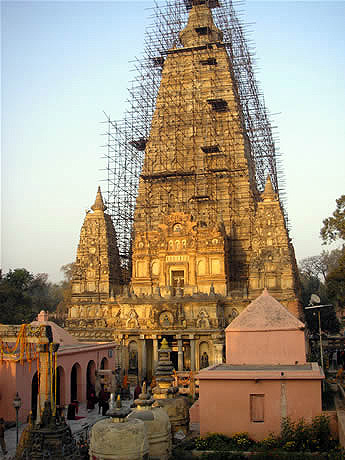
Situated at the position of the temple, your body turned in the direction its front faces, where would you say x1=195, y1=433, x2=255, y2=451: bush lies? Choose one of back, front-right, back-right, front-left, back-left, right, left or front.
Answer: front

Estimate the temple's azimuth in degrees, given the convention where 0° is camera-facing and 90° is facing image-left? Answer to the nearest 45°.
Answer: approximately 0°

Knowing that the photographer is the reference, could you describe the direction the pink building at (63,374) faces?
facing the viewer and to the right of the viewer

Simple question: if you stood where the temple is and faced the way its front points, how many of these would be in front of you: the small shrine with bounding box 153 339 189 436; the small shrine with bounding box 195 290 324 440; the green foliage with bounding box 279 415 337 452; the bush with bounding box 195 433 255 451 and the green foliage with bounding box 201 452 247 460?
5

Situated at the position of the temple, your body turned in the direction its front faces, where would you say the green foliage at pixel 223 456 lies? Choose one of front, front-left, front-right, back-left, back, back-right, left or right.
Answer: front

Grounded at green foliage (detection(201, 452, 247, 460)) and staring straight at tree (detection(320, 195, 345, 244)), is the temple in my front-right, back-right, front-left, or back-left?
front-left

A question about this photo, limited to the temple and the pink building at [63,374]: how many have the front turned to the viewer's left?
0

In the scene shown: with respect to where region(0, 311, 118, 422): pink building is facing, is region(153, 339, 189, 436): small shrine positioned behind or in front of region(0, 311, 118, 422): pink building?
in front

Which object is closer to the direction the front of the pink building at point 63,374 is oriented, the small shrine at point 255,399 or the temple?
the small shrine

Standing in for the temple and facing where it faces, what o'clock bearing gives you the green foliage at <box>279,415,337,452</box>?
The green foliage is roughly at 12 o'clock from the temple.

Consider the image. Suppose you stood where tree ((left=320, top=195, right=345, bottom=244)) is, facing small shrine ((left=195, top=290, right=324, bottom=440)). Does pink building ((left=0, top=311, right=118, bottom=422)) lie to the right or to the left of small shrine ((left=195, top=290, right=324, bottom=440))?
right

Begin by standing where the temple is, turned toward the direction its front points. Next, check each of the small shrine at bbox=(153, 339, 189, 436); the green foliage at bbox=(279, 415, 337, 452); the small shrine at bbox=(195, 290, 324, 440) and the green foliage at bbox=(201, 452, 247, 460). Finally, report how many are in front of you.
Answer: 4

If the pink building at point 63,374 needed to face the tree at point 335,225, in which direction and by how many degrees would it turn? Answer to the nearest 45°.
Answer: approximately 45° to its left

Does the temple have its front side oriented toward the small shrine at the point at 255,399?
yes
